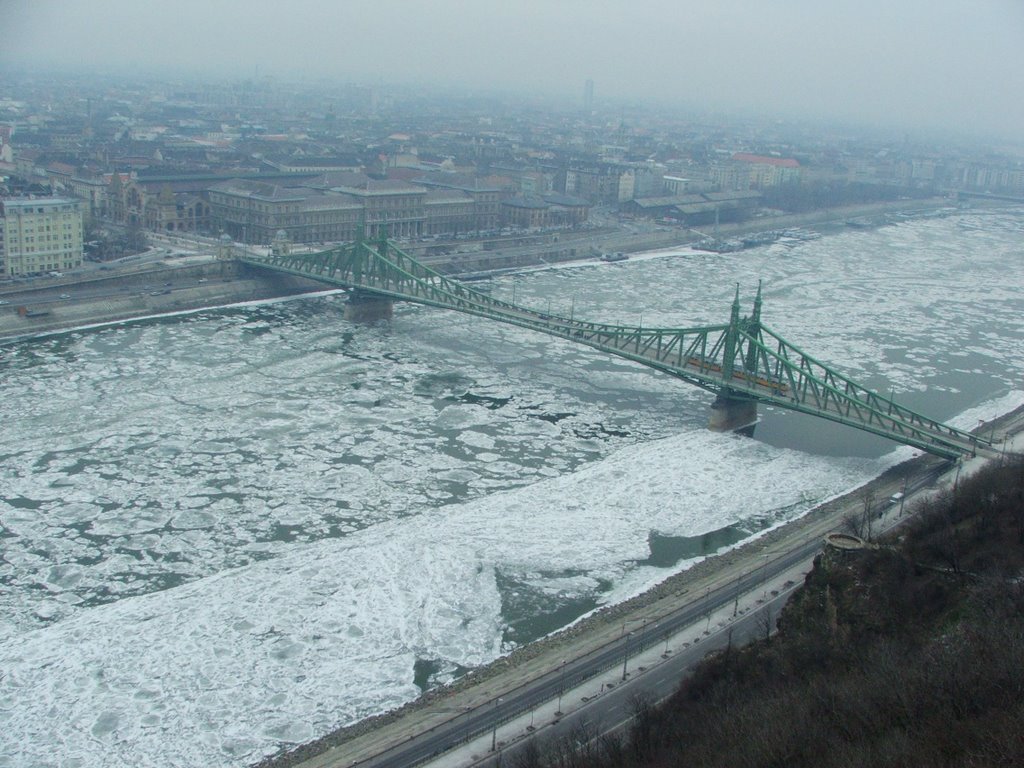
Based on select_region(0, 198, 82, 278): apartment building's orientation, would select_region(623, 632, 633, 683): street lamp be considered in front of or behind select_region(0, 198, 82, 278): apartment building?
in front

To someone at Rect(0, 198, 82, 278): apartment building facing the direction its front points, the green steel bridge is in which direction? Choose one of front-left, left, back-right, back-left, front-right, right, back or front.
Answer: front-left

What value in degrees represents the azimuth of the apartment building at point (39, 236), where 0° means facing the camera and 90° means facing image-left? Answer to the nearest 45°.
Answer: approximately 0°

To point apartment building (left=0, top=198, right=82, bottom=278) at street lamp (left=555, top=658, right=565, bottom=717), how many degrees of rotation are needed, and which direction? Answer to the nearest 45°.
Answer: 0° — it already faces it
